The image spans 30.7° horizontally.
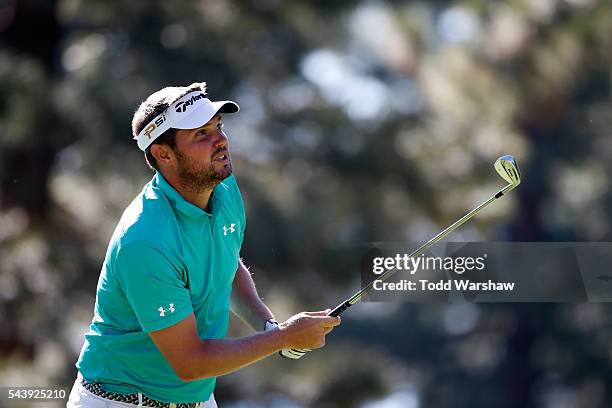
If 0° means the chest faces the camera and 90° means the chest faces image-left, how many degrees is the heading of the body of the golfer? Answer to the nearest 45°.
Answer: approximately 315°
